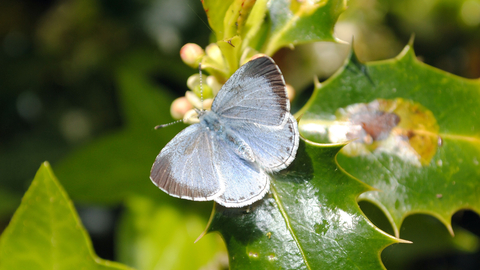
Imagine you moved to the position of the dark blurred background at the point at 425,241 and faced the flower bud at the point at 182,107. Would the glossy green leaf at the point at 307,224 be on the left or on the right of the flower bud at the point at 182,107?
left

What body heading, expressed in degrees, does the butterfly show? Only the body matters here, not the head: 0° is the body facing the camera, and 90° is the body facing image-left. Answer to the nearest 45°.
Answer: approximately 135°

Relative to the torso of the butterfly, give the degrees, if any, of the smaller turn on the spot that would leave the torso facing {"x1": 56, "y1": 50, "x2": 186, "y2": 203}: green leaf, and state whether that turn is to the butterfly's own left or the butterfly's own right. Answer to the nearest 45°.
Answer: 0° — it already faces it
